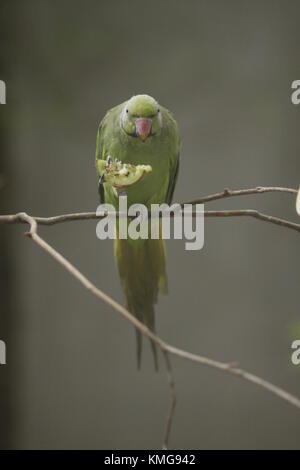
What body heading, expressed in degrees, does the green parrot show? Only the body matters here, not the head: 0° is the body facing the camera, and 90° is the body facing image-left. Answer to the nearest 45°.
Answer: approximately 0°
